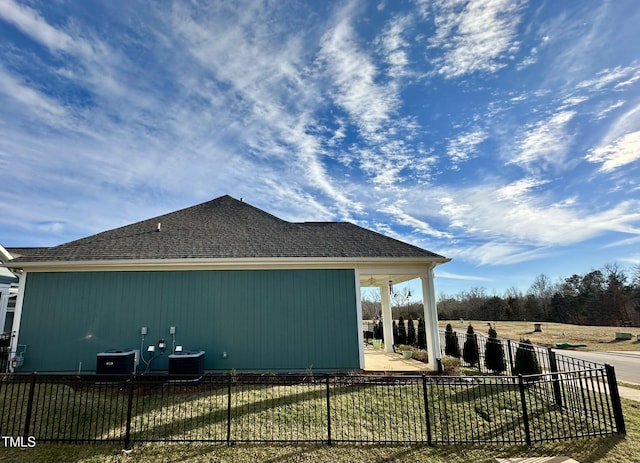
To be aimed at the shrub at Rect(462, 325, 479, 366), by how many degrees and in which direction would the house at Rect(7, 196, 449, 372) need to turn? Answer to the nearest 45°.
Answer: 0° — it already faces it
